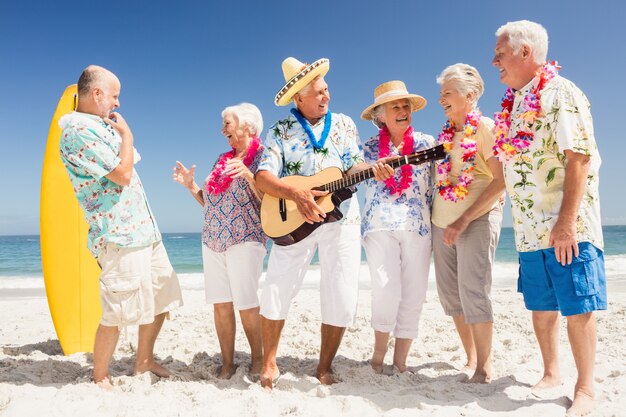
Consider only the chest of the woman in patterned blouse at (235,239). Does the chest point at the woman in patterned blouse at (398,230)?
no

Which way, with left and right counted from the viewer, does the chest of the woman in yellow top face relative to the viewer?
facing the viewer and to the left of the viewer

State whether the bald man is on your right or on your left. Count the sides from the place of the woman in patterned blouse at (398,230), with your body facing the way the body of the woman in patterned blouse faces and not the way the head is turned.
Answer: on your right

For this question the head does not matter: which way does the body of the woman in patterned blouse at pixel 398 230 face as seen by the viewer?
toward the camera

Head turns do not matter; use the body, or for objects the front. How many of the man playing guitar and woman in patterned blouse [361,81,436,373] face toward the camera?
2

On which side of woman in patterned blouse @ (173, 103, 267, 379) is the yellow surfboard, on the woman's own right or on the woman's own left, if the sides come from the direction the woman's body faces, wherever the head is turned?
on the woman's own right

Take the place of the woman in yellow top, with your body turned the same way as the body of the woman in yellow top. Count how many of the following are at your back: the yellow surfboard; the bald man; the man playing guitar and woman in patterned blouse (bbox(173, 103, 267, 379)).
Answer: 0

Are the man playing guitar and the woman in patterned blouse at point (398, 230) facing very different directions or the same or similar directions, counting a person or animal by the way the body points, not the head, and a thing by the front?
same or similar directions

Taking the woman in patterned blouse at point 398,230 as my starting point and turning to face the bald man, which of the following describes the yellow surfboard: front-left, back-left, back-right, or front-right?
front-right

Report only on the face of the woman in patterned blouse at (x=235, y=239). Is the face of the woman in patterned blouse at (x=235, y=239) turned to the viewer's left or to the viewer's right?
to the viewer's left

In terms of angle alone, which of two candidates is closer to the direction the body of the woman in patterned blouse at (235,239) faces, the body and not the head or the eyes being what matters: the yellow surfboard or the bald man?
the bald man

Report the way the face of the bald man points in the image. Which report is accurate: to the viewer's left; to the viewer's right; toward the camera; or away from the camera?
to the viewer's right

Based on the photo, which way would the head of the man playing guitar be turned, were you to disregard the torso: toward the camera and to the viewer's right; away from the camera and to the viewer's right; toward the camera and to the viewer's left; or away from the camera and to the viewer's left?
toward the camera and to the viewer's right

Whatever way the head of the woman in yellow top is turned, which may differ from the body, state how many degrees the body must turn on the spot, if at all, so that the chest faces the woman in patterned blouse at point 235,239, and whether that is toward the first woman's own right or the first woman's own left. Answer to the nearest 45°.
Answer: approximately 45° to the first woman's own right
